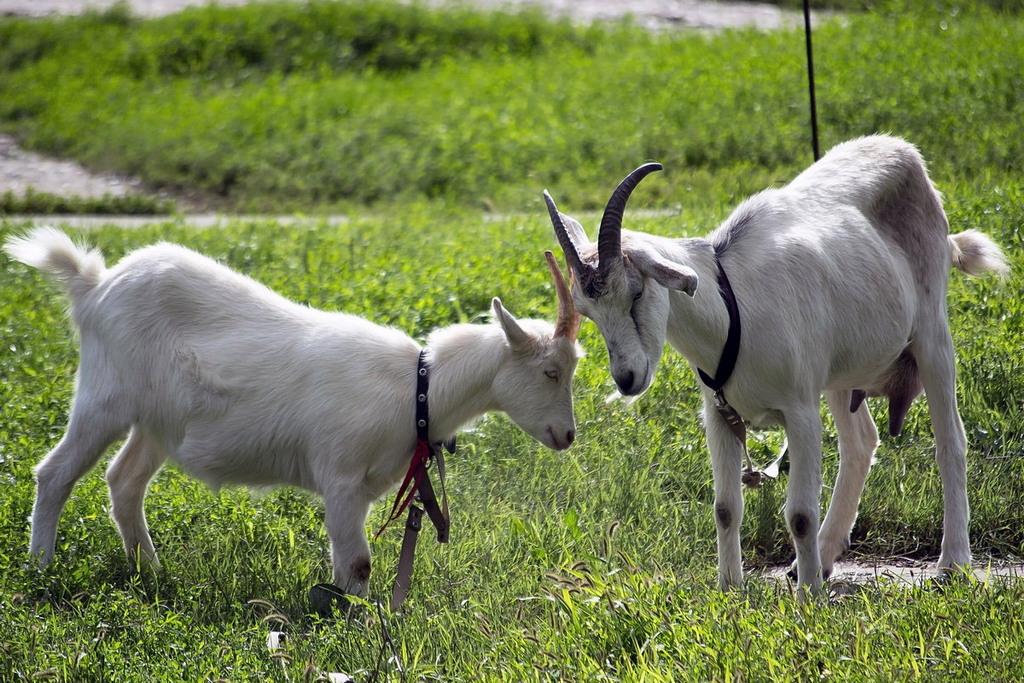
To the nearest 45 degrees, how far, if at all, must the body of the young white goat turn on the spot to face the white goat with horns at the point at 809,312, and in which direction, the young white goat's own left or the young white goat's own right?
0° — it already faces it

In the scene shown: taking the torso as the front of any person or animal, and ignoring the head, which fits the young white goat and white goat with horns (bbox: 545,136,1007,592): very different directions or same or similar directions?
very different directions

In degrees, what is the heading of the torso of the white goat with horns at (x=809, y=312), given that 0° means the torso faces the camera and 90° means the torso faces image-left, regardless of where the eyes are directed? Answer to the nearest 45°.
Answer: approximately 45°

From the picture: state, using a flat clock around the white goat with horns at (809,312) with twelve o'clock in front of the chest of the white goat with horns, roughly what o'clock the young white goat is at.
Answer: The young white goat is roughly at 1 o'clock from the white goat with horns.

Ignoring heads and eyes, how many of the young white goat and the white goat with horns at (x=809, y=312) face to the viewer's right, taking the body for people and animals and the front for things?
1

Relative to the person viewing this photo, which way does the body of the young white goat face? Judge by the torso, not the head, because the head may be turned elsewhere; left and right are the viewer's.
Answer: facing to the right of the viewer
